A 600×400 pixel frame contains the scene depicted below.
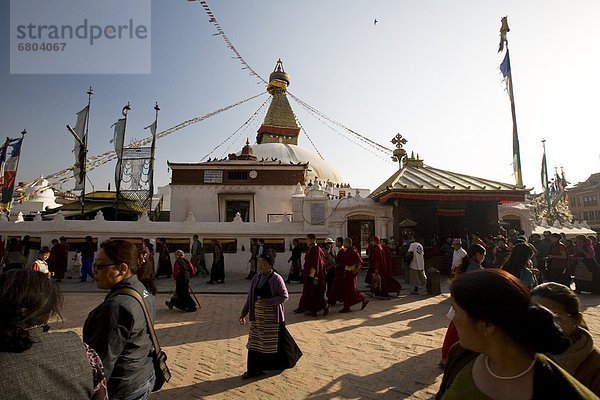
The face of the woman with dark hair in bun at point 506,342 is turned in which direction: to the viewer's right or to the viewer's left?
to the viewer's left

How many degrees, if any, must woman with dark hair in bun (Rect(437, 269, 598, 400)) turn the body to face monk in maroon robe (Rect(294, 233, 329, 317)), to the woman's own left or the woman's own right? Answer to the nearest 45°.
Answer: approximately 90° to the woman's own right

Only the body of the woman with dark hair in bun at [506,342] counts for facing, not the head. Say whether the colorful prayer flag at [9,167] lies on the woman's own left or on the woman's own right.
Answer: on the woman's own right

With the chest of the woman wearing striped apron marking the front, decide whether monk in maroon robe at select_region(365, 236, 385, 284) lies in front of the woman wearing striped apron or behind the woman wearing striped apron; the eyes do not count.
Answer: behind

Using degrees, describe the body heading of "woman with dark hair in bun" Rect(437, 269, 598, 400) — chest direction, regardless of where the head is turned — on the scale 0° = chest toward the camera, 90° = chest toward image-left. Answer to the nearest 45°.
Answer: approximately 45°

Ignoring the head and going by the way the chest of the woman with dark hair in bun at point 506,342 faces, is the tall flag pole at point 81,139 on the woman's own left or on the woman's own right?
on the woman's own right

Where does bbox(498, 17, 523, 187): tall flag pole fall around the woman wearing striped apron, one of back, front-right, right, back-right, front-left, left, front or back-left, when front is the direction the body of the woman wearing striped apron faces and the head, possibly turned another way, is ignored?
back

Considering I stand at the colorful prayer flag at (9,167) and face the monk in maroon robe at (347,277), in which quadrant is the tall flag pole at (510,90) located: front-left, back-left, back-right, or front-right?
front-left

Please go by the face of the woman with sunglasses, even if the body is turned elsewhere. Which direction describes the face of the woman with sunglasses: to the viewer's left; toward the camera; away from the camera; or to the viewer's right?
to the viewer's left

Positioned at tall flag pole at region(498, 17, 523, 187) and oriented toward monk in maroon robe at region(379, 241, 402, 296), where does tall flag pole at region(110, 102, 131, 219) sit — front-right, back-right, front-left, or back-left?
front-right
